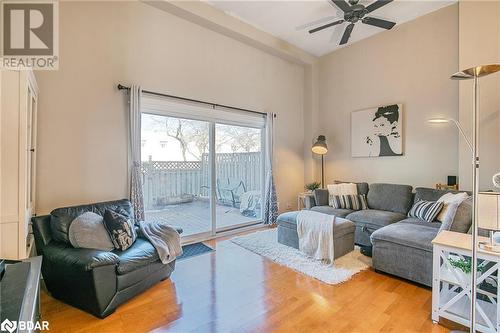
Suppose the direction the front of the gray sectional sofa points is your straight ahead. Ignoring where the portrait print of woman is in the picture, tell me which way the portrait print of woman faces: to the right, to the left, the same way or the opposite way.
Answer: the same way

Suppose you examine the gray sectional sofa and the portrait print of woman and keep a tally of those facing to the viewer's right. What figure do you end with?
0

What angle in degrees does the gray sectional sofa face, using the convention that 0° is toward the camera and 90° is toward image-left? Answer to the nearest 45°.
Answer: approximately 45°

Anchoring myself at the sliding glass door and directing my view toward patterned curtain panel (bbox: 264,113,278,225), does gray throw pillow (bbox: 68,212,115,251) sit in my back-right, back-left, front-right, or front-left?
back-right

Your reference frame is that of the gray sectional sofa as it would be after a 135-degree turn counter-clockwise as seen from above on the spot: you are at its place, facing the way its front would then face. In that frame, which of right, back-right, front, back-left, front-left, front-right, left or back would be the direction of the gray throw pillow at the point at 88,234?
back-right

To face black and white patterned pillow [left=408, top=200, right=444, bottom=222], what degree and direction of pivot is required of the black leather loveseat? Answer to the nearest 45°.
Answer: approximately 45° to its left

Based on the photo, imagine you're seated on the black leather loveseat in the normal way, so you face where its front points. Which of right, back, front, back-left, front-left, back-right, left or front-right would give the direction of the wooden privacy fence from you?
left

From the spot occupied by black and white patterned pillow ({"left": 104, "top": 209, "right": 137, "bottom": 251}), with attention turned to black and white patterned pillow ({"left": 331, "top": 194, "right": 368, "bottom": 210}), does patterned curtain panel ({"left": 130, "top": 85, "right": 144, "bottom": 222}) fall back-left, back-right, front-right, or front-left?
front-left

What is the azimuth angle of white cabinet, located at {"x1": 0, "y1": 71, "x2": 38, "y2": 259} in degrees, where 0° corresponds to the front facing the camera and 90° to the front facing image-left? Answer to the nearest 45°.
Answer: approximately 270°

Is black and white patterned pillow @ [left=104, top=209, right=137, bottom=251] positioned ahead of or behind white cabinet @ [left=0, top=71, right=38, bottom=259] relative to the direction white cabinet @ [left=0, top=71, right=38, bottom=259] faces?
ahead

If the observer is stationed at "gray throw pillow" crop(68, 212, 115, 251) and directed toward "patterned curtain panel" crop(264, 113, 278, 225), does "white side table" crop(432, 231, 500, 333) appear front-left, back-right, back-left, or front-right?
front-right

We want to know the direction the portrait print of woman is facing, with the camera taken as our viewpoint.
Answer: facing the viewer and to the left of the viewer

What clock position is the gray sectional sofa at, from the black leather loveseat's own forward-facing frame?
The gray sectional sofa is roughly at 11 o'clock from the black leather loveseat.

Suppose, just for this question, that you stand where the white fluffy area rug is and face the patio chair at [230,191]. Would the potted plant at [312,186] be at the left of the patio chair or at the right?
right

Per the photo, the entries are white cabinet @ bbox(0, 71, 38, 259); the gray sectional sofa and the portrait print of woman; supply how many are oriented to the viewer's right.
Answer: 1

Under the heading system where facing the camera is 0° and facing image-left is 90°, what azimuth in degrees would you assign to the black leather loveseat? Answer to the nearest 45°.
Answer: approximately 315°
